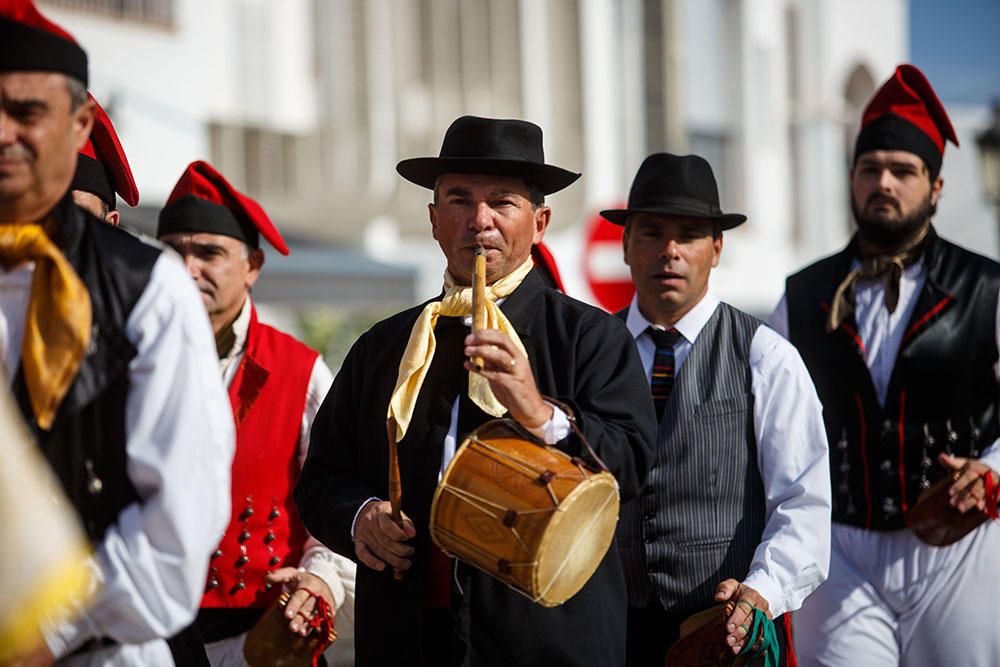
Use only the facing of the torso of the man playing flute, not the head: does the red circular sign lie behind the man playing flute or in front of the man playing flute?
behind

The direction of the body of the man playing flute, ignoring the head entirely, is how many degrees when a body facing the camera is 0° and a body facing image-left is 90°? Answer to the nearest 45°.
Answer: approximately 0°

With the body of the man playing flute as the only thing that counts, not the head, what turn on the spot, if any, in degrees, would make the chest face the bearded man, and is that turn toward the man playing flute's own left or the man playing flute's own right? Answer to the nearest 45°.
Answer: approximately 135° to the man playing flute's own left

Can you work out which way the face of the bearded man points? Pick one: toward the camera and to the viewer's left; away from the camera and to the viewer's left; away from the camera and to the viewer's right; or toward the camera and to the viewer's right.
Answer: toward the camera and to the viewer's left
